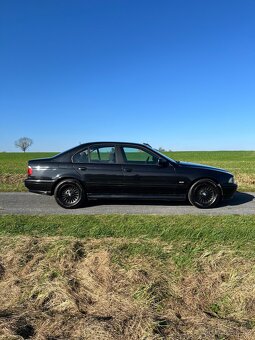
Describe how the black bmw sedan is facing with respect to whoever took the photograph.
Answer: facing to the right of the viewer
